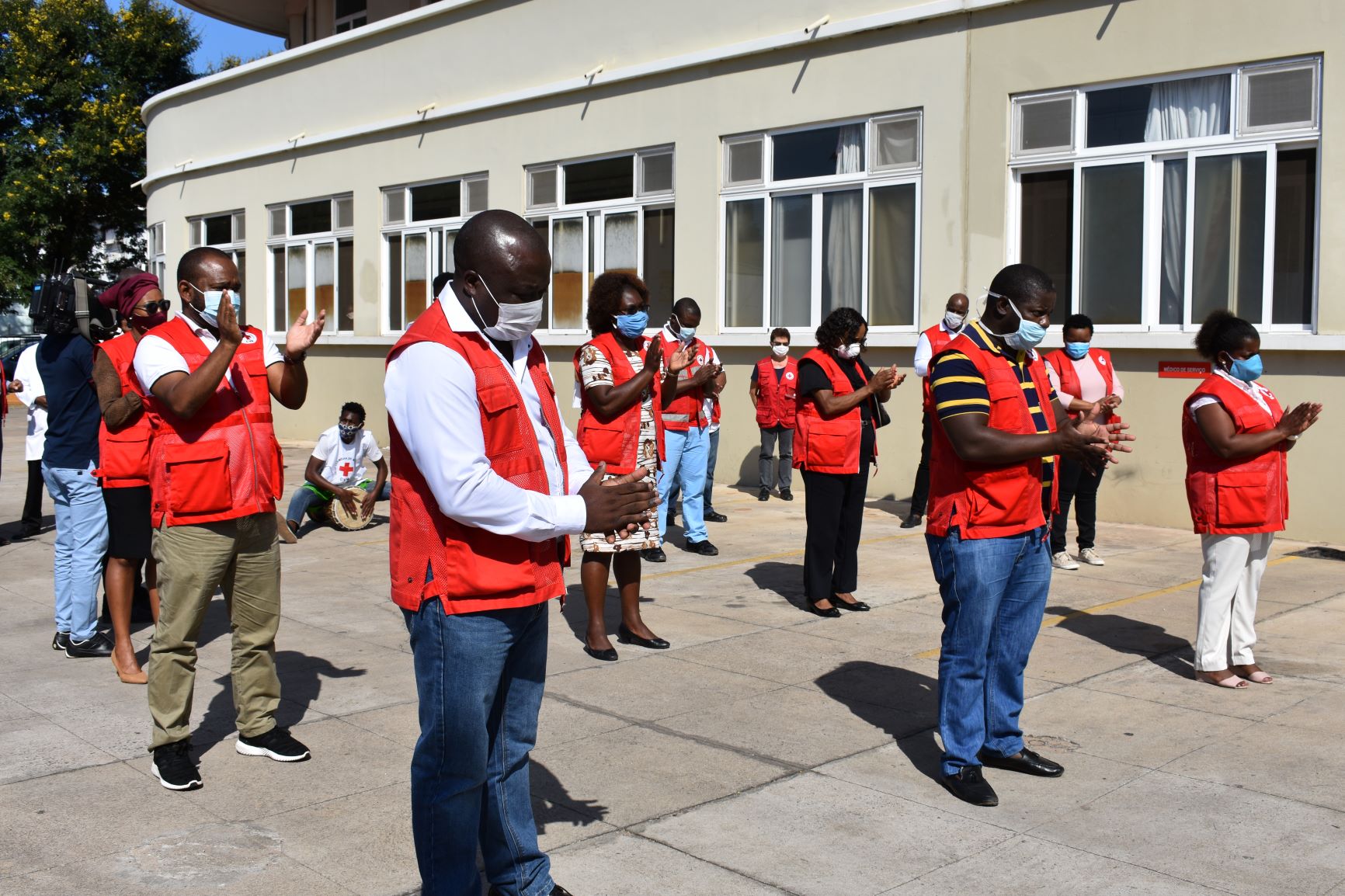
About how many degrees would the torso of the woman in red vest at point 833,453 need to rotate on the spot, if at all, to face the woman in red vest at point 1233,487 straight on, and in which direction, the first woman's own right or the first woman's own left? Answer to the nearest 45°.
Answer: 0° — they already face them

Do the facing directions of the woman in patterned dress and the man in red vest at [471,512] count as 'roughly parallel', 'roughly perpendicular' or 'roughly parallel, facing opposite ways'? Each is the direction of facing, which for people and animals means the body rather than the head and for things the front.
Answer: roughly parallel

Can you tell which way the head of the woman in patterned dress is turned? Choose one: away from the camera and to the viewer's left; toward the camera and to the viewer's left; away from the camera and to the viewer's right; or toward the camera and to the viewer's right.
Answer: toward the camera and to the viewer's right

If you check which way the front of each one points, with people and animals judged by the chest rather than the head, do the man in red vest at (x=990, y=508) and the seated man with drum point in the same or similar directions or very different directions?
same or similar directions

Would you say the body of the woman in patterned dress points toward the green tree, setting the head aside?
no

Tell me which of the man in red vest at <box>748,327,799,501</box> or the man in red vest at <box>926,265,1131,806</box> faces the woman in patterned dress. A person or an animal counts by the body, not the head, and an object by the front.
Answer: the man in red vest at <box>748,327,799,501</box>

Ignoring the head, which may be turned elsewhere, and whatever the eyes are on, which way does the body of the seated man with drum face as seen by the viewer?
toward the camera

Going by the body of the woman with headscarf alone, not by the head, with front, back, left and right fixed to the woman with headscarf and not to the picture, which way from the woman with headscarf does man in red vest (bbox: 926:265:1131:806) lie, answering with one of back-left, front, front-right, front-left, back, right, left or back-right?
front

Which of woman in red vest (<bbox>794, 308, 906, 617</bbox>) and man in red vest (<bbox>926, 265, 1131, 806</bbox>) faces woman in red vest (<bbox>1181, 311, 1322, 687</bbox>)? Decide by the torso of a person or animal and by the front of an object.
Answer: woman in red vest (<bbox>794, 308, 906, 617</bbox>)

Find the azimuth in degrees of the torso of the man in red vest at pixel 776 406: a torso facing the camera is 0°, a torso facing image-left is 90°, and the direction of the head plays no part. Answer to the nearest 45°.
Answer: approximately 0°

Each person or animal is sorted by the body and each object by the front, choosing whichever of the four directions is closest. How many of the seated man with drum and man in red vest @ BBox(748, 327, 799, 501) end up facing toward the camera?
2

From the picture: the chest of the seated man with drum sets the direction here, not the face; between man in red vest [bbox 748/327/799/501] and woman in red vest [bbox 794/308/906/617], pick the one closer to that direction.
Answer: the woman in red vest

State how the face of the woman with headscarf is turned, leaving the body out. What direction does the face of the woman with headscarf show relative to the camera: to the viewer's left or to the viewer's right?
to the viewer's right

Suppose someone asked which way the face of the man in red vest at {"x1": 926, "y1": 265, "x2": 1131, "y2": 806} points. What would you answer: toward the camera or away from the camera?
toward the camera

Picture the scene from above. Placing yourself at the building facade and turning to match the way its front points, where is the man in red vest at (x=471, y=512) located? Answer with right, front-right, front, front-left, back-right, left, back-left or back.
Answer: front-left

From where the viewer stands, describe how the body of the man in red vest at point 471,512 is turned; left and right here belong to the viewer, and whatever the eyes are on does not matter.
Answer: facing the viewer and to the right of the viewer
